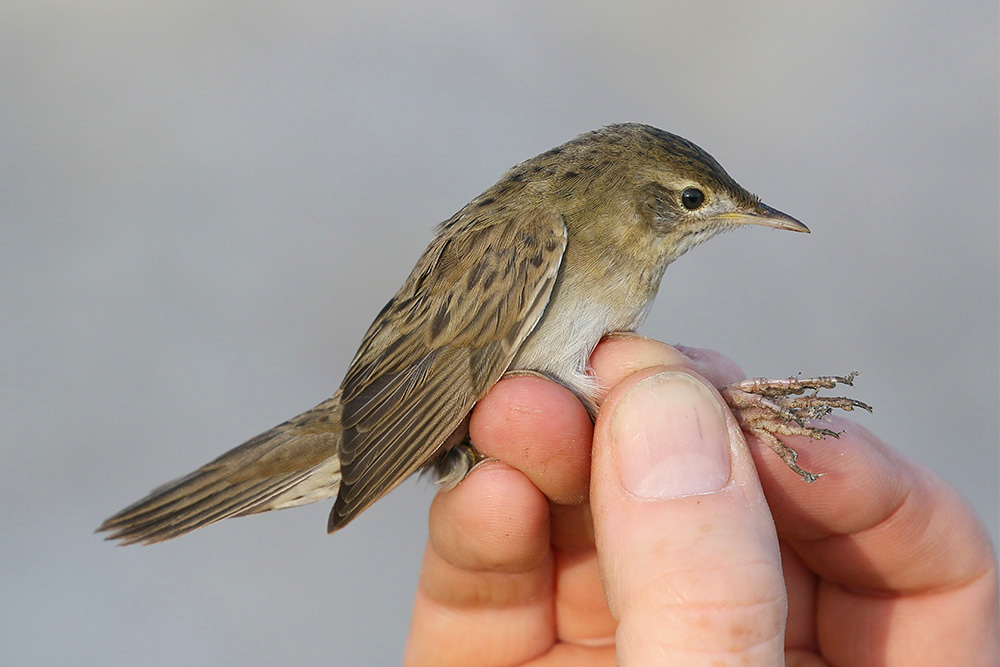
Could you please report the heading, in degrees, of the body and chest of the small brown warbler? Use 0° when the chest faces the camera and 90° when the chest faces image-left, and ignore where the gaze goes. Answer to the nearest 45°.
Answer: approximately 270°
